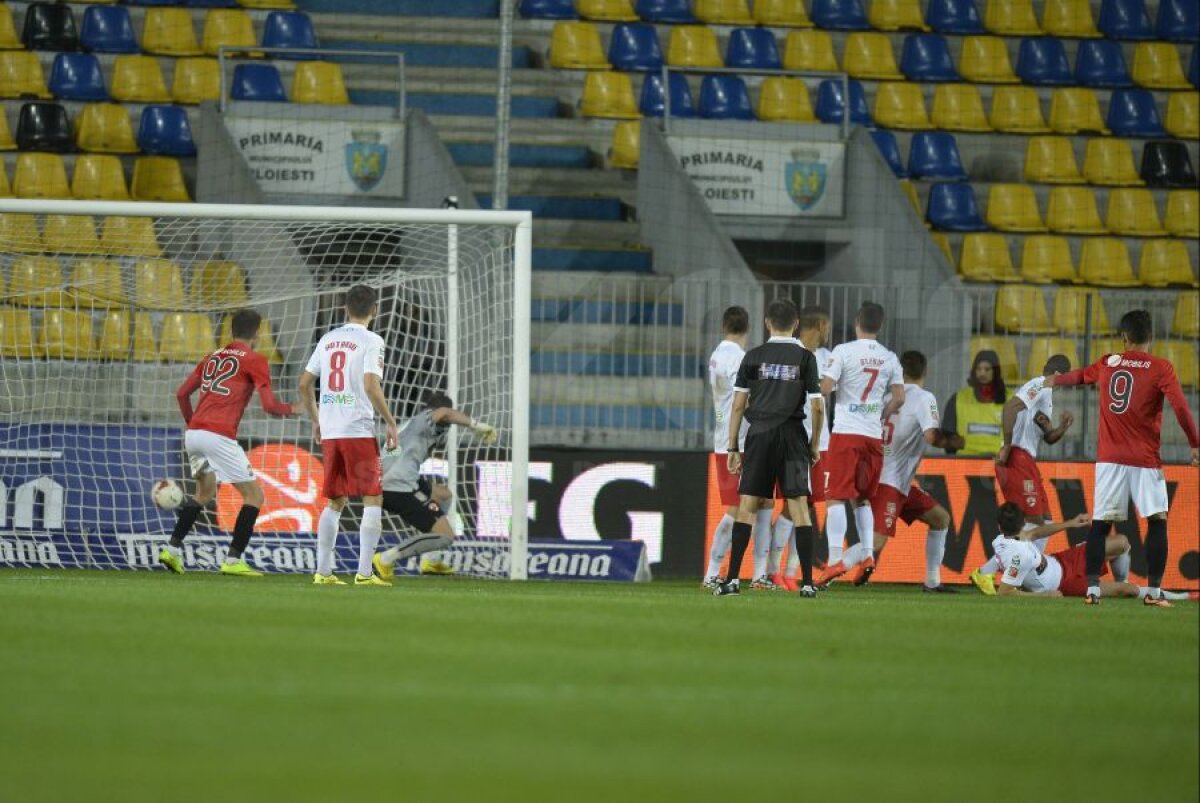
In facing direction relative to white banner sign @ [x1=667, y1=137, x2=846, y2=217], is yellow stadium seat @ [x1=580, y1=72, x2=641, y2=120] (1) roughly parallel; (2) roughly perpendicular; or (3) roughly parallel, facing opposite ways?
roughly parallel

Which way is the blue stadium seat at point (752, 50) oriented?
toward the camera

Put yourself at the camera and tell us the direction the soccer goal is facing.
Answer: facing the viewer

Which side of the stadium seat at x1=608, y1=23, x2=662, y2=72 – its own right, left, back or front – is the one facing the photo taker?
front

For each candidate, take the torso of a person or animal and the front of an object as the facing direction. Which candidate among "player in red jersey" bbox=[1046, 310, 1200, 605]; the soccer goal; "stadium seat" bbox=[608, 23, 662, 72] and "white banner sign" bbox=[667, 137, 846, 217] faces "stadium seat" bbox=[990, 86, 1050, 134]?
the player in red jersey

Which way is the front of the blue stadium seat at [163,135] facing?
toward the camera

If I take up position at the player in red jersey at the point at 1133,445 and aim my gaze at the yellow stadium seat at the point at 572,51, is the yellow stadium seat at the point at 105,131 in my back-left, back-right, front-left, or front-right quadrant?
front-left

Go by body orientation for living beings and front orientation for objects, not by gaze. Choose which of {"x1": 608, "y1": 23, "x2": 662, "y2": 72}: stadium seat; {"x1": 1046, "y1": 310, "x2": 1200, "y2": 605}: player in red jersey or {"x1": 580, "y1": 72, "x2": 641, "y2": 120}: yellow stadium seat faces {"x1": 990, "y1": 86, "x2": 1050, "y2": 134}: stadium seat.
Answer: the player in red jersey

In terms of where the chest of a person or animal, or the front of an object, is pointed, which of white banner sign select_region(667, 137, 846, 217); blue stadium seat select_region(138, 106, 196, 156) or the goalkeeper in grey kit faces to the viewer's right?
the goalkeeper in grey kit

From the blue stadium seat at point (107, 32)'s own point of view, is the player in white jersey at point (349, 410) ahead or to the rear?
ahead

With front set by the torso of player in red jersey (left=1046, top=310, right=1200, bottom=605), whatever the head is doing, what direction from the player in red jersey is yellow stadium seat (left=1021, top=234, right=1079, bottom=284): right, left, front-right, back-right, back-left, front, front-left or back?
front

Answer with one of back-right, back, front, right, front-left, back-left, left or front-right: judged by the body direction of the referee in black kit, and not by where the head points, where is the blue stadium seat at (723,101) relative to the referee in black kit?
front

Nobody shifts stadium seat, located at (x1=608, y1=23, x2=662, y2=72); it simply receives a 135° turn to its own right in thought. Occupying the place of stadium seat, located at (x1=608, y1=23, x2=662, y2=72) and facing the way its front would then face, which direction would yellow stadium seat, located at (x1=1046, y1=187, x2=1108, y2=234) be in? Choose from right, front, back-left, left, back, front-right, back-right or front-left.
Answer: back-right

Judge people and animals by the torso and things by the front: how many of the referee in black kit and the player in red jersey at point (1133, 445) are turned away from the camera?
2

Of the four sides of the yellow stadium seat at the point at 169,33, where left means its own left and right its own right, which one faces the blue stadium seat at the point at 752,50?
left

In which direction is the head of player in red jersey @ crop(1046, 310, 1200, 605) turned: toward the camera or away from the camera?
away from the camera

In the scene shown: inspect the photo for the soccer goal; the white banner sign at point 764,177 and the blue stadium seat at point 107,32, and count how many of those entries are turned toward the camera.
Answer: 3

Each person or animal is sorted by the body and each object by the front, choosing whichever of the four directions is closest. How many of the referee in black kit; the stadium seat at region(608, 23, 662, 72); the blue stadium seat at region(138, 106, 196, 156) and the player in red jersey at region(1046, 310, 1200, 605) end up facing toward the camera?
2

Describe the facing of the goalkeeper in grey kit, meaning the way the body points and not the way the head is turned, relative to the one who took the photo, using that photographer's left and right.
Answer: facing to the right of the viewer

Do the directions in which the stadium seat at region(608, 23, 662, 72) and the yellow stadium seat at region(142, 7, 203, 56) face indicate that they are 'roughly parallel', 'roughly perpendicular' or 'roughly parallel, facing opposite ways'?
roughly parallel
